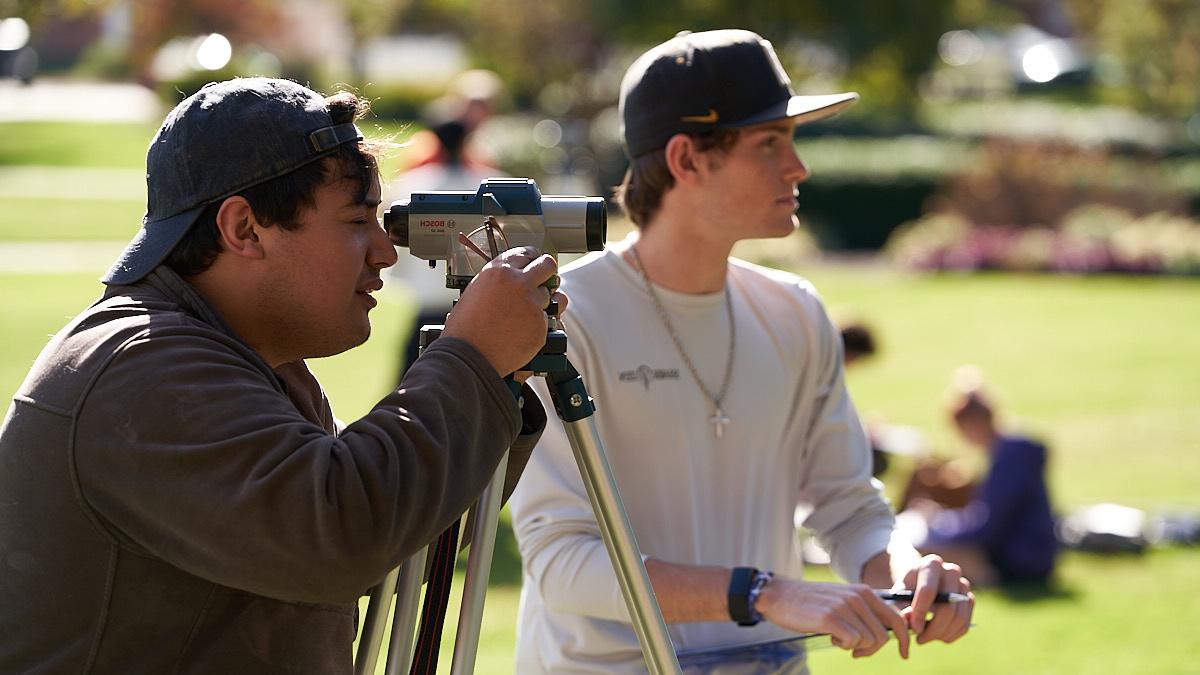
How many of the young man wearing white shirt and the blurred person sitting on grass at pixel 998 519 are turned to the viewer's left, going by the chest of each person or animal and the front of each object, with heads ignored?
1

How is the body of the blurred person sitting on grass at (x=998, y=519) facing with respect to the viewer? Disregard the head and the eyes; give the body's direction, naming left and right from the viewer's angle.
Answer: facing to the left of the viewer

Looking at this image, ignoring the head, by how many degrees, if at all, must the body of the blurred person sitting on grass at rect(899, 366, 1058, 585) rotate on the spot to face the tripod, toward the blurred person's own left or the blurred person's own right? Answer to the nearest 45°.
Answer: approximately 90° to the blurred person's own left

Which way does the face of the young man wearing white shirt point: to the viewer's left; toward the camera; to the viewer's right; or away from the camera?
to the viewer's right

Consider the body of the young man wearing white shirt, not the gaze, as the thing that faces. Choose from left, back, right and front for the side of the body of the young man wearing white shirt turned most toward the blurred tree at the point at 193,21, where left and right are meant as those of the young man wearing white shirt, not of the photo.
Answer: back

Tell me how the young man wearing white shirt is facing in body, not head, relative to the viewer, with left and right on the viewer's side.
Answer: facing the viewer and to the right of the viewer

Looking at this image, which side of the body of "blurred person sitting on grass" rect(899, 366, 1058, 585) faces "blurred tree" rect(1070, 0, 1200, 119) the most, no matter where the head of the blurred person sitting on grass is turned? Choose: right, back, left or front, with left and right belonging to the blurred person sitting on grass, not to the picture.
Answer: right

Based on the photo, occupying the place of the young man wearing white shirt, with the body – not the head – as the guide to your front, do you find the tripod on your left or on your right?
on your right

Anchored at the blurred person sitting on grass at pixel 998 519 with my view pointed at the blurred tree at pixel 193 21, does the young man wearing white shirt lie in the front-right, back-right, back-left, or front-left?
back-left

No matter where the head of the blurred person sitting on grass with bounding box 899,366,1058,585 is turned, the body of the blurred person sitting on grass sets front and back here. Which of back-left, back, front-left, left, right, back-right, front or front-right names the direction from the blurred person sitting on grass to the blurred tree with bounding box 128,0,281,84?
front-right

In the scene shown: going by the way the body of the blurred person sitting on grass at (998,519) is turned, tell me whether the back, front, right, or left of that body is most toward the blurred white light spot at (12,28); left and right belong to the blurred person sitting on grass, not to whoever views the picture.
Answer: front
